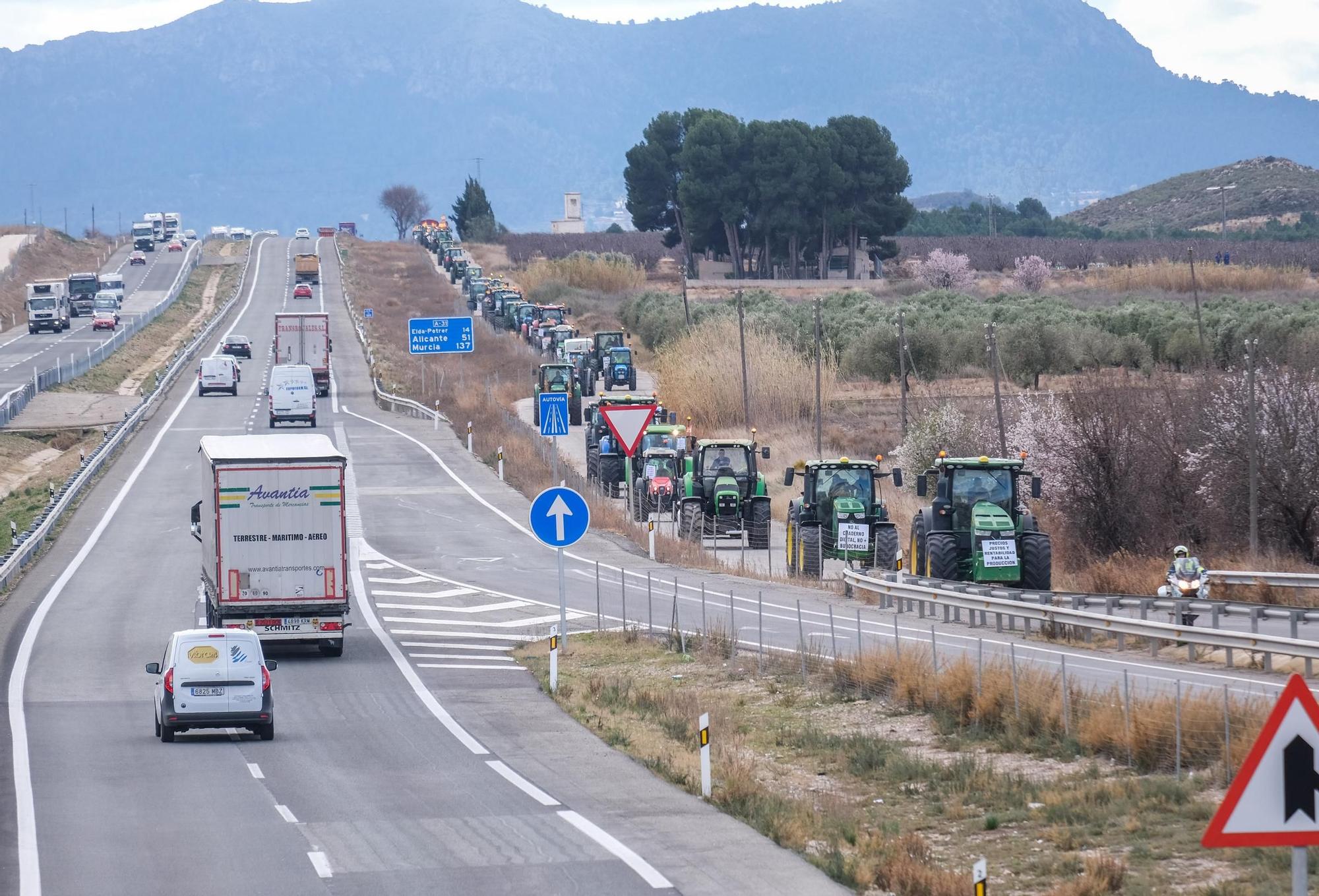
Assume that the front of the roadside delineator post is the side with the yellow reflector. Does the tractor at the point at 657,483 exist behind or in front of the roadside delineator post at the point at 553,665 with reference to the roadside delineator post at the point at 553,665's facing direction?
behind

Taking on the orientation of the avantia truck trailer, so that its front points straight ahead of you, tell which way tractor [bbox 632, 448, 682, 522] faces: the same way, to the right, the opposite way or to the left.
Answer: the opposite way

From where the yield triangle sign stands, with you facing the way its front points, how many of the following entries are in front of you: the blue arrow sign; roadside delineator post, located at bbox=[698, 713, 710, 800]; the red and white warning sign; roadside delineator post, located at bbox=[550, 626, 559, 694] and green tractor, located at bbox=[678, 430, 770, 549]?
4

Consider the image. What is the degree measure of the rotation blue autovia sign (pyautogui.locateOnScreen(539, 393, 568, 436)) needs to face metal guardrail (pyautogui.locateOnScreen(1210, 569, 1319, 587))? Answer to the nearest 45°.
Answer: approximately 90° to its left

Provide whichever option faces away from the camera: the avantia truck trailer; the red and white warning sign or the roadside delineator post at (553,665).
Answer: the avantia truck trailer

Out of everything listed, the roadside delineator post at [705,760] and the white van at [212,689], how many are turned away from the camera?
1

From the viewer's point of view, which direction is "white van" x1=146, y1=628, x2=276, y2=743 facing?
away from the camera

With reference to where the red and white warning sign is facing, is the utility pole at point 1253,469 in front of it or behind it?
behind

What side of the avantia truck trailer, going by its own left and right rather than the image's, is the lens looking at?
back

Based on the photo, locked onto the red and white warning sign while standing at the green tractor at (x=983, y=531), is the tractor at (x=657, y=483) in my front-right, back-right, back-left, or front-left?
back-right

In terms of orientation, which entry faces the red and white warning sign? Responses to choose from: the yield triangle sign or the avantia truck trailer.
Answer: the yield triangle sign

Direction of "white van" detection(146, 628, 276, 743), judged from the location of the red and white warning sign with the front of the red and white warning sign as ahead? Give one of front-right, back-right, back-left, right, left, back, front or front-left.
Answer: back-right
